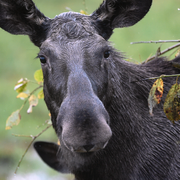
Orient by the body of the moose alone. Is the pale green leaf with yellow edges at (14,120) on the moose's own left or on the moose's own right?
on the moose's own right

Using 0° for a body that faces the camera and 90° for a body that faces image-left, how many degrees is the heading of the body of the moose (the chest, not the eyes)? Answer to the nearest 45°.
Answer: approximately 45°

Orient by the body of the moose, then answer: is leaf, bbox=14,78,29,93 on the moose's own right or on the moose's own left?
on the moose's own right

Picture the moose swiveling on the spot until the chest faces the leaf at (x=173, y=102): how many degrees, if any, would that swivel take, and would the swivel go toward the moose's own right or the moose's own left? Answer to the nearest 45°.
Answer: approximately 90° to the moose's own left
